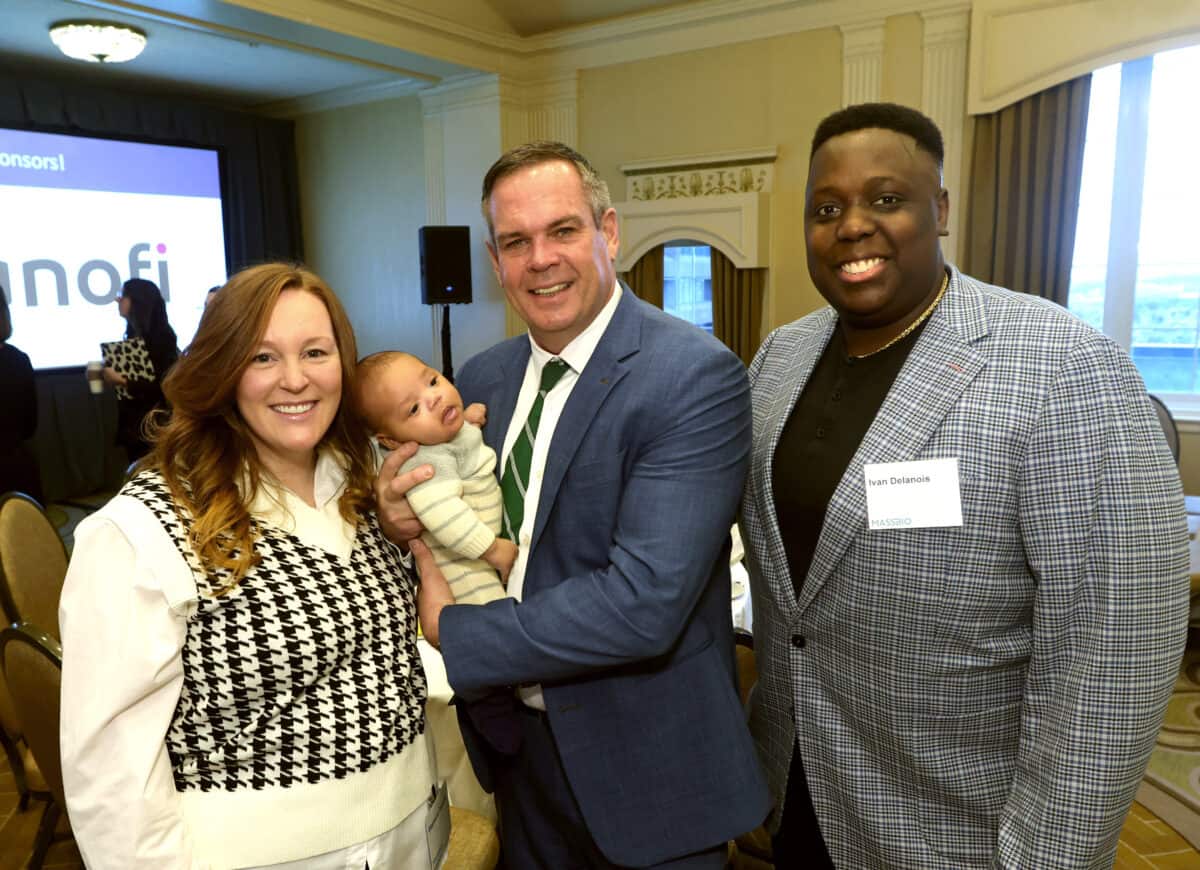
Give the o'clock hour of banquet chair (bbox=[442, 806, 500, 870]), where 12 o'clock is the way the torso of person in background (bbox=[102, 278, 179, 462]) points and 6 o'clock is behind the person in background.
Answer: The banquet chair is roughly at 9 o'clock from the person in background.

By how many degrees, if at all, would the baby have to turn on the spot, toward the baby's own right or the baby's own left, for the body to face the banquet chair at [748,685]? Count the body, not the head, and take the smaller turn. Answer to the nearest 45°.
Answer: approximately 90° to the baby's own left

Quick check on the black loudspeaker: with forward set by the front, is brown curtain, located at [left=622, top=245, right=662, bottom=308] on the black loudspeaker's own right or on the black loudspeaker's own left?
on the black loudspeaker's own left

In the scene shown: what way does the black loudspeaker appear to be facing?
toward the camera

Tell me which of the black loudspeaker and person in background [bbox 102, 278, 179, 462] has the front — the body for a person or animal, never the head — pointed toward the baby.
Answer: the black loudspeaker

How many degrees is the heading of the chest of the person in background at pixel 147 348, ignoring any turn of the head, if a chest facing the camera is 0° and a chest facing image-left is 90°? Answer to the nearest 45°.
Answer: approximately 90°

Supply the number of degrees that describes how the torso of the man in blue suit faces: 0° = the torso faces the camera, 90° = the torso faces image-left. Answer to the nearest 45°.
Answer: approximately 45°

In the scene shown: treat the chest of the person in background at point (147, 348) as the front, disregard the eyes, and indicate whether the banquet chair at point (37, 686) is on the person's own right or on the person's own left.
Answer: on the person's own left

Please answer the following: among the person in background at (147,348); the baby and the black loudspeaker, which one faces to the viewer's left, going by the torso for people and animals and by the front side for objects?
the person in background
